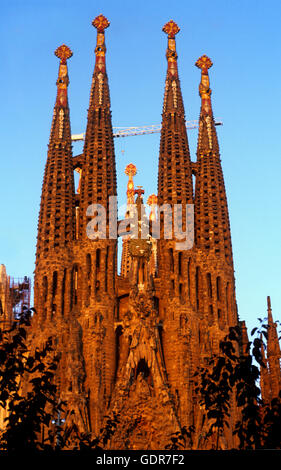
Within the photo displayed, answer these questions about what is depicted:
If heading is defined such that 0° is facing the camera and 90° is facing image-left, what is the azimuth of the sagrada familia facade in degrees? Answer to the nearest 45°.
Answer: approximately 0°
